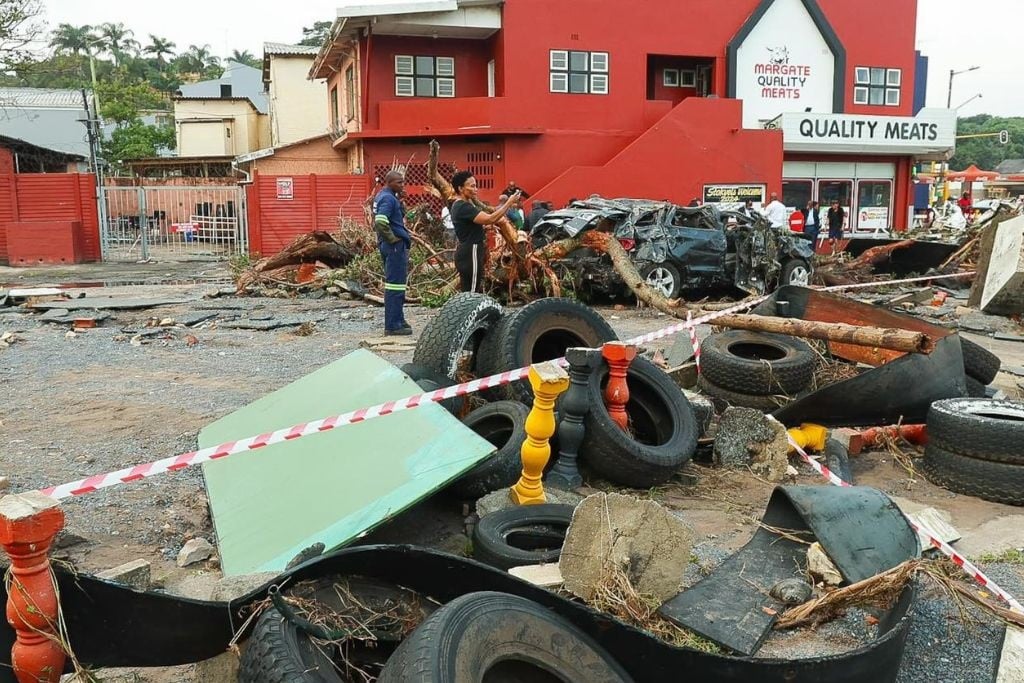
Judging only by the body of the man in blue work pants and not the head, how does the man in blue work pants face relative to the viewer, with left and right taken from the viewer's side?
facing to the right of the viewer

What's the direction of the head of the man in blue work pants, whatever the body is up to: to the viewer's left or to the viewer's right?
to the viewer's right

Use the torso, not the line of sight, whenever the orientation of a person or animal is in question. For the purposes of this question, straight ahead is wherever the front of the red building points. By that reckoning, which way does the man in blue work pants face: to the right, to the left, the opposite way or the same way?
to the left

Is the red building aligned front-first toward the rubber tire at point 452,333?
yes

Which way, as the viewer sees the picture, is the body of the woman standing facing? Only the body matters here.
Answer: to the viewer's right

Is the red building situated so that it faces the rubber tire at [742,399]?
yes

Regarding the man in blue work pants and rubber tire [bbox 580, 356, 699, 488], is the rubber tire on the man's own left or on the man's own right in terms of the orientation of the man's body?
on the man's own right

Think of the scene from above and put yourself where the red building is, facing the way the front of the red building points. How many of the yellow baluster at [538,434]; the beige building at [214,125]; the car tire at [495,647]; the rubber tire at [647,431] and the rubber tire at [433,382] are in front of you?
4

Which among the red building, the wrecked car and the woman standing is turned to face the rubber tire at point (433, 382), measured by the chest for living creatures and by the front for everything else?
the red building
